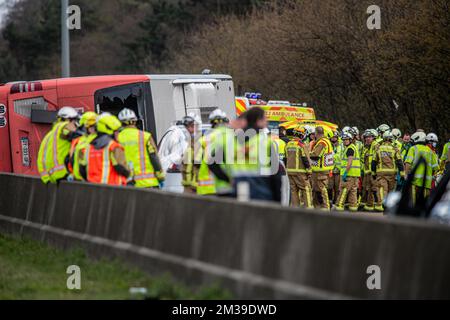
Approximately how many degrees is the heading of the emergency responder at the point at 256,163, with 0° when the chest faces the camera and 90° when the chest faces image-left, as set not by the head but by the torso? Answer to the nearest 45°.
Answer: approximately 225°

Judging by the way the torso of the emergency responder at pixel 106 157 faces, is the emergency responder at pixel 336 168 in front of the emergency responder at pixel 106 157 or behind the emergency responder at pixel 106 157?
in front

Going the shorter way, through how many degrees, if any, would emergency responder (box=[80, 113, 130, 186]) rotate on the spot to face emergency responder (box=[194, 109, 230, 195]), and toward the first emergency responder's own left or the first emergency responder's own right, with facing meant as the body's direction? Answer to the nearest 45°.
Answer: approximately 90° to the first emergency responder's own right

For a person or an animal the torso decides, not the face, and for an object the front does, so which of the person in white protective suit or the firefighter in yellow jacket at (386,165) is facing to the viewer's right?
the person in white protective suit

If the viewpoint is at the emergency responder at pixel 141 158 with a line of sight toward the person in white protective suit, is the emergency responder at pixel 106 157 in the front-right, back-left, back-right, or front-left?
back-left

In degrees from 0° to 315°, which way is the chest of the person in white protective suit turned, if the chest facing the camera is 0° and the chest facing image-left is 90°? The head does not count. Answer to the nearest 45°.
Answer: approximately 270°

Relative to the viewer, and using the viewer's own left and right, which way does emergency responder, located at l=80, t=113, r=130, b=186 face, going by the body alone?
facing away from the viewer and to the right of the viewer
